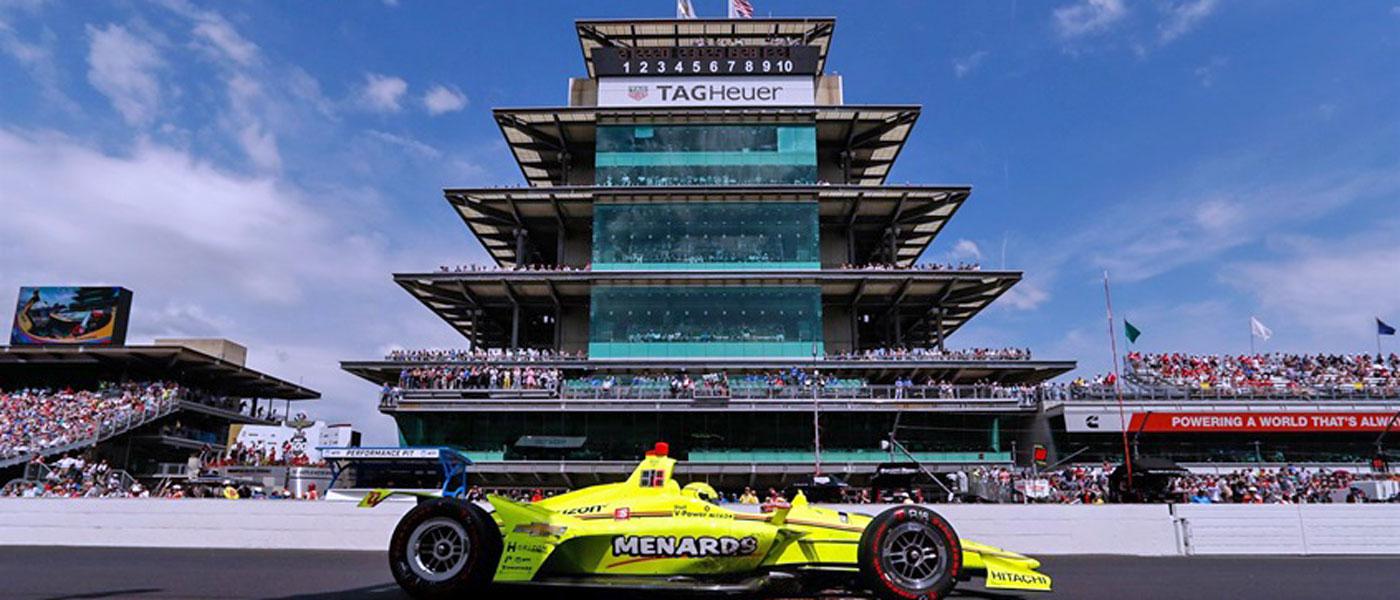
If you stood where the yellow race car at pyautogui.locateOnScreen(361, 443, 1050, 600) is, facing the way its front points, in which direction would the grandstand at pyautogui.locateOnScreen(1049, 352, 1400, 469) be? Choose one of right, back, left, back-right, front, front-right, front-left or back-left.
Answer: front-left

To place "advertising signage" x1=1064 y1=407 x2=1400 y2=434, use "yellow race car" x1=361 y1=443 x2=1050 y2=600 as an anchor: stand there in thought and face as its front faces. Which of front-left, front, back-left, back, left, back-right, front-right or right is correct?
front-left

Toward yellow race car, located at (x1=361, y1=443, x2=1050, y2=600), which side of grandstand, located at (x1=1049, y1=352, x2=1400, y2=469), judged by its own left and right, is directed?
front

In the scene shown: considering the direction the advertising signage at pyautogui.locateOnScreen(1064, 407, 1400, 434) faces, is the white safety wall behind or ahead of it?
ahead

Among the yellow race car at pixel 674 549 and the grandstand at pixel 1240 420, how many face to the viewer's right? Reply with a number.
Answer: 1

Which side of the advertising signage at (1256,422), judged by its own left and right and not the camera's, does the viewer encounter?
front

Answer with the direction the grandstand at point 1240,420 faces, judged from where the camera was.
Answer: facing the viewer

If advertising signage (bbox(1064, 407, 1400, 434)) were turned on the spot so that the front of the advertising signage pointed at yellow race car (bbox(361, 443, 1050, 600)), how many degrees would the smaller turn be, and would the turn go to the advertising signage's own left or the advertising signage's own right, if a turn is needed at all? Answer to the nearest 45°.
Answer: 0° — it already faces it

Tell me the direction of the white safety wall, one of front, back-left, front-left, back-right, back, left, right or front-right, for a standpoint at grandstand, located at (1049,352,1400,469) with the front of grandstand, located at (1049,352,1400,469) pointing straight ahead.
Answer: front

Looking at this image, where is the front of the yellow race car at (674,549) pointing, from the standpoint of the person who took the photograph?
facing to the right of the viewer
